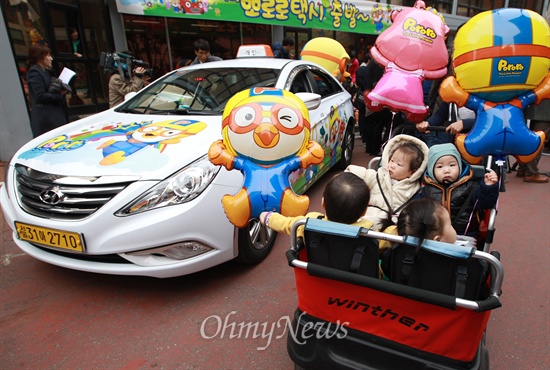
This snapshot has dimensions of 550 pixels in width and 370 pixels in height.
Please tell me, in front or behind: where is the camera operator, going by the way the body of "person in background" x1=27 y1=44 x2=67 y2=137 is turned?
in front

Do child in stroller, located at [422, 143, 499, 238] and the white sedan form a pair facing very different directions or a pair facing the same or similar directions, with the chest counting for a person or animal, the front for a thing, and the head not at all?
same or similar directions

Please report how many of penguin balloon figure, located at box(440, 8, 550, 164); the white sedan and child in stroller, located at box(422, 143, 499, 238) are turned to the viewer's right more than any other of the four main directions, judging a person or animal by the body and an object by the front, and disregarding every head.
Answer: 0

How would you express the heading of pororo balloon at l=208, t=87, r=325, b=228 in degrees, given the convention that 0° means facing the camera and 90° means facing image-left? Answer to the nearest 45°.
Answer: approximately 0°

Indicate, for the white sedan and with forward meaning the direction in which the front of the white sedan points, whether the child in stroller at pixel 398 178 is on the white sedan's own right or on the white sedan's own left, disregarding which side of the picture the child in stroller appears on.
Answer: on the white sedan's own left

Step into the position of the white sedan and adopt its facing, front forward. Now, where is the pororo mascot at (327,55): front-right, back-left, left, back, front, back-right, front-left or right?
back

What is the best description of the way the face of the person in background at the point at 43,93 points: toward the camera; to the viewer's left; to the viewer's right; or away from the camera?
to the viewer's right

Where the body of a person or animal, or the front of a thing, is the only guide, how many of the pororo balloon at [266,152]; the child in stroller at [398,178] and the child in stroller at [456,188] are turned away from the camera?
0

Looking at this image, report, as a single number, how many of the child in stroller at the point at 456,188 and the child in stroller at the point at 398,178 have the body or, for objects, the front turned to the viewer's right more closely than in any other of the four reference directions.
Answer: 0

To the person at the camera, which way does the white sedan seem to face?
facing the viewer and to the left of the viewer

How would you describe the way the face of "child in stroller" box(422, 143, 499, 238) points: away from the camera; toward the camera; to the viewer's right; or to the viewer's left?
toward the camera
